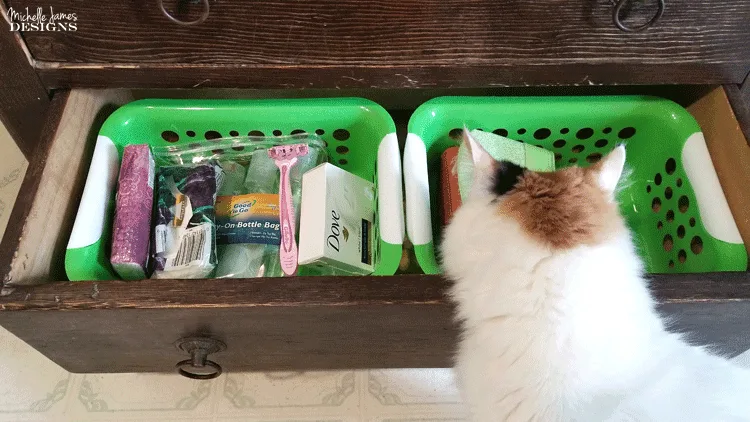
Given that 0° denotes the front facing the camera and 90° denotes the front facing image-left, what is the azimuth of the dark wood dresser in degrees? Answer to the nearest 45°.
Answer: approximately 0°
